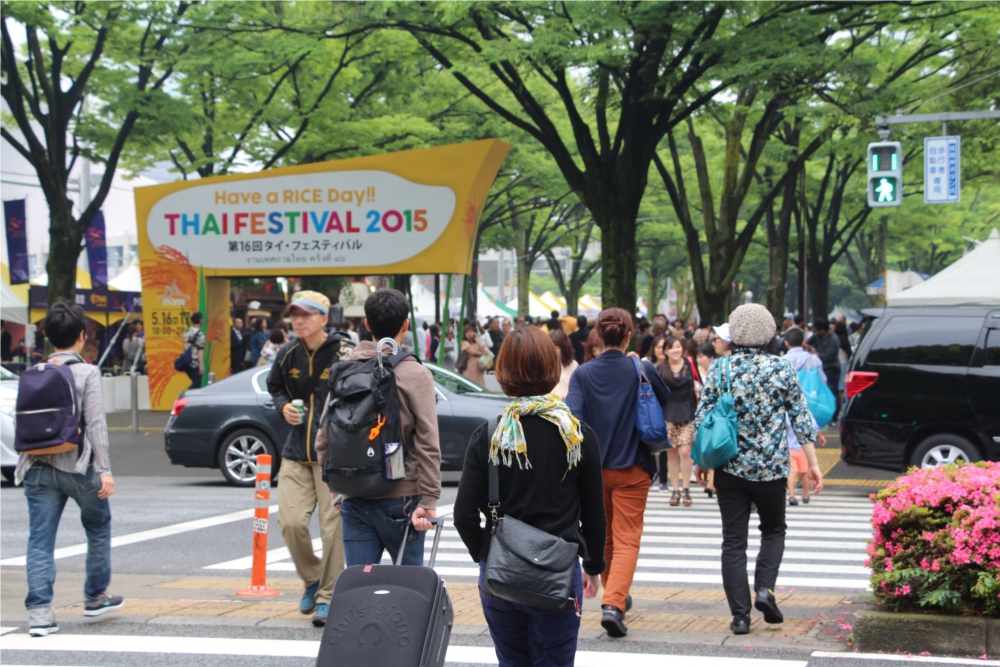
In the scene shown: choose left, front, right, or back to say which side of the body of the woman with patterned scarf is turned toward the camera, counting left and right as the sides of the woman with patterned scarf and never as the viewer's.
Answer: back

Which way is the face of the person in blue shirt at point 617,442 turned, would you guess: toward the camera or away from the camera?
away from the camera

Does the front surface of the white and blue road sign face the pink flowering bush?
yes

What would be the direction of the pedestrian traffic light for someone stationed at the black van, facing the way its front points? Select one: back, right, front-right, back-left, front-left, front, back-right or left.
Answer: left

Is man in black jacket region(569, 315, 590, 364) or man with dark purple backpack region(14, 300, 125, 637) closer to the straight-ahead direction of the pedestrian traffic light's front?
the man with dark purple backpack

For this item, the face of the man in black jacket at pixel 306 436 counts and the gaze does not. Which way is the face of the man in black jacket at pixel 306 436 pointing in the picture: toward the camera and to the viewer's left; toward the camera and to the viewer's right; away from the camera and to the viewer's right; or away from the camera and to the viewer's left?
toward the camera and to the viewer's left

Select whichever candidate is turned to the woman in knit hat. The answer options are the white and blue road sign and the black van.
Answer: the white and blue road sign

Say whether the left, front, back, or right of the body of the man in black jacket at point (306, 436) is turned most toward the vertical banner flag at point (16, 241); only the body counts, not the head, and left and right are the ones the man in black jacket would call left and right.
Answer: back

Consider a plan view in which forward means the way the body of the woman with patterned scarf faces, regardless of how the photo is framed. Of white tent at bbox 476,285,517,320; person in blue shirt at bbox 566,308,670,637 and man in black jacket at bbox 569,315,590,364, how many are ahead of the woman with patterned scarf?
3

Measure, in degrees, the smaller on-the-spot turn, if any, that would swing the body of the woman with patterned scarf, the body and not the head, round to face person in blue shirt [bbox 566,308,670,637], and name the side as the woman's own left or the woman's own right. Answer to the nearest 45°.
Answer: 0° — they already face them

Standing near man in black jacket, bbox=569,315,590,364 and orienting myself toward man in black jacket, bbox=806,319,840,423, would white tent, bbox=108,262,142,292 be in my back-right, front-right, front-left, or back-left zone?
back-right

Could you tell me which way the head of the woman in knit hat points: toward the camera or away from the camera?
away from the camera

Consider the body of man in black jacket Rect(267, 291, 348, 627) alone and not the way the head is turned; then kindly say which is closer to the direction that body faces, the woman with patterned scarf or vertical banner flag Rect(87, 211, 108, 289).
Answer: the woman with patterned scarf

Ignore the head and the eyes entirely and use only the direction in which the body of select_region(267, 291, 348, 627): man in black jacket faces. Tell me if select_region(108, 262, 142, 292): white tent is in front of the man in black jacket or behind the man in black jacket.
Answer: behind

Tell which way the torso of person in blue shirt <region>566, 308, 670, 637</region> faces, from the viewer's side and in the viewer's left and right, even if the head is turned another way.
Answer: facing away from the viewer

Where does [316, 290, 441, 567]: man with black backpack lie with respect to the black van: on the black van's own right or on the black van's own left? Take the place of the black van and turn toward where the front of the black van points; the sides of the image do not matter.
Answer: on the black van's own right

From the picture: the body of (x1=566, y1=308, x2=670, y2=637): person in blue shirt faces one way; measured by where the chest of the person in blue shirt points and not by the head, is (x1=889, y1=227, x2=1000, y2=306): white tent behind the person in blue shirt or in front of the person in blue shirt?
in front
